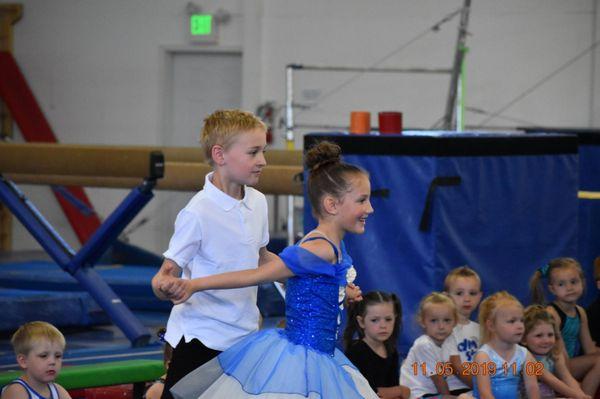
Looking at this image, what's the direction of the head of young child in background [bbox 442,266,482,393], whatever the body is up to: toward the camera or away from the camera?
toward the camera

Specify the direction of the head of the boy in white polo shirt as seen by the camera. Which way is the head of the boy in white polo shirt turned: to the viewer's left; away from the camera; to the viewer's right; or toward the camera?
to the viewer's right

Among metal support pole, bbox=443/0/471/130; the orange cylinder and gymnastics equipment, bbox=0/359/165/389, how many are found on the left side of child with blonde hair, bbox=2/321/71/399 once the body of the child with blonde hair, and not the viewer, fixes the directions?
3

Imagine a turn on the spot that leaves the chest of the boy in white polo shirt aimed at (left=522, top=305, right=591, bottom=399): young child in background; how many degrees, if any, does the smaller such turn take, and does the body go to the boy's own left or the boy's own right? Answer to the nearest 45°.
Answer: approximately 90° to the boy's own left

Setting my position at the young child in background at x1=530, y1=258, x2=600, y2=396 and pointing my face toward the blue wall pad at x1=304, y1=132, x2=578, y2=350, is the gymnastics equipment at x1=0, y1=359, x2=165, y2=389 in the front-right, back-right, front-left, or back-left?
front-left

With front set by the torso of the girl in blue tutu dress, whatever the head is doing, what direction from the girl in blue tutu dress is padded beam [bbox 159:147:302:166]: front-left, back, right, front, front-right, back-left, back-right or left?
left

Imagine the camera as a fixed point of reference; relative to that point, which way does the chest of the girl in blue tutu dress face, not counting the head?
to the viewer's right

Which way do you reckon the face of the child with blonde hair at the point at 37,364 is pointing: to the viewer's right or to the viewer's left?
to the viewer's right

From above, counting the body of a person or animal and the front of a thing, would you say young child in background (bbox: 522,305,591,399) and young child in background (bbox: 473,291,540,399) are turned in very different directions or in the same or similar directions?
same or similar directions

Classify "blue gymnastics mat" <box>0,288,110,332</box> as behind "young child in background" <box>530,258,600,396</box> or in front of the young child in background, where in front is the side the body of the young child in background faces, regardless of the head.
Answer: behind
